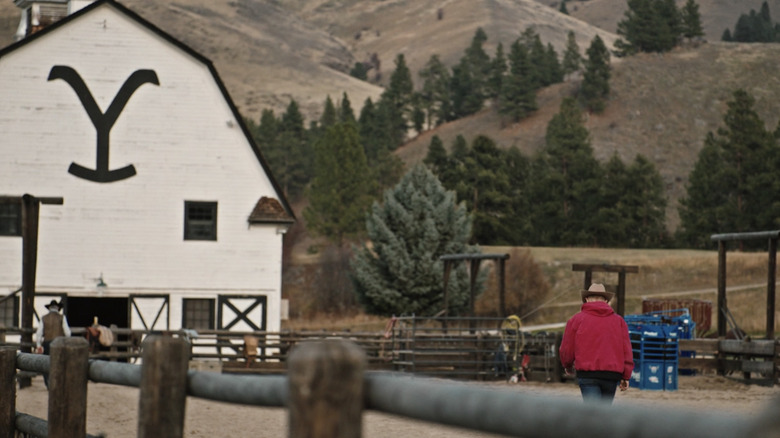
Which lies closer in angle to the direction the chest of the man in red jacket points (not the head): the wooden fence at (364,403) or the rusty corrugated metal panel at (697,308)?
the rusty corrugated metal panel

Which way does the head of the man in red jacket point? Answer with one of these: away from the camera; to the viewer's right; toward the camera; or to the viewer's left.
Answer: away from the camera

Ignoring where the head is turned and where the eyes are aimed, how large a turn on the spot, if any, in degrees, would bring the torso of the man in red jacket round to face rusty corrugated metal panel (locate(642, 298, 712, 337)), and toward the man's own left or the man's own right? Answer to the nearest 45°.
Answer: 0° — they already face it

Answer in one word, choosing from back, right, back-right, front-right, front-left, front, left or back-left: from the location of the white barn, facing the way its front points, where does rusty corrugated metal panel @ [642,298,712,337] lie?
left

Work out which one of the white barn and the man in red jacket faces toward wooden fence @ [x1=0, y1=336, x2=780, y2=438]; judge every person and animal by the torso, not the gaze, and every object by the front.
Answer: the white barn

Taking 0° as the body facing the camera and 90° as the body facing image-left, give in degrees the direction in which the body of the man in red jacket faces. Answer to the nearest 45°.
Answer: approximately 180°

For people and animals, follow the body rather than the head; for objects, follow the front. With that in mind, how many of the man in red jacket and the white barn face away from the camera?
1

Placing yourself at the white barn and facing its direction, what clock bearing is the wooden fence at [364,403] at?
The wooden fence is roughly at 12 o'clock from the white barn.

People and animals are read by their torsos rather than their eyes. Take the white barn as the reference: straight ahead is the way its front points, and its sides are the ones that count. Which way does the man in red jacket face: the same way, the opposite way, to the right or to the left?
the opposite way

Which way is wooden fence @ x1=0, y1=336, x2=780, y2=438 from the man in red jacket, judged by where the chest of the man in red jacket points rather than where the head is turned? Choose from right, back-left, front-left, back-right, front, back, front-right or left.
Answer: back

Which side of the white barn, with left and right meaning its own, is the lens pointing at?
front

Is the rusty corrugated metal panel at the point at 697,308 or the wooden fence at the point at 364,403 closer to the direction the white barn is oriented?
the wooden fence

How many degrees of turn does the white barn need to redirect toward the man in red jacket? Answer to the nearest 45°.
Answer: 0° — it already faces them

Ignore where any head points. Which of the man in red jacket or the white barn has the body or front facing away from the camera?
the man in red jacket
